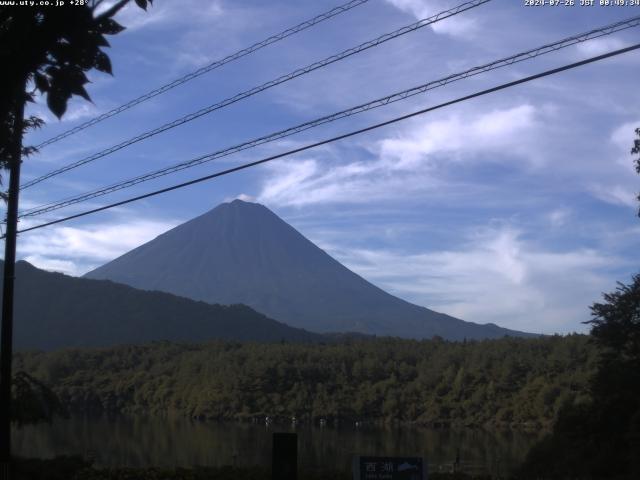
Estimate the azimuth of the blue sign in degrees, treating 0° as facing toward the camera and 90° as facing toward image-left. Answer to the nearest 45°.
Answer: approximately 0°

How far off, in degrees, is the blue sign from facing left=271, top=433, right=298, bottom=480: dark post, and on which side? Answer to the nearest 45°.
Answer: approximately 135° to its right

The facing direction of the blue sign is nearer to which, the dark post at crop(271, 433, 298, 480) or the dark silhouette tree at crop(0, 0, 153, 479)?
the dark silhouette tree
